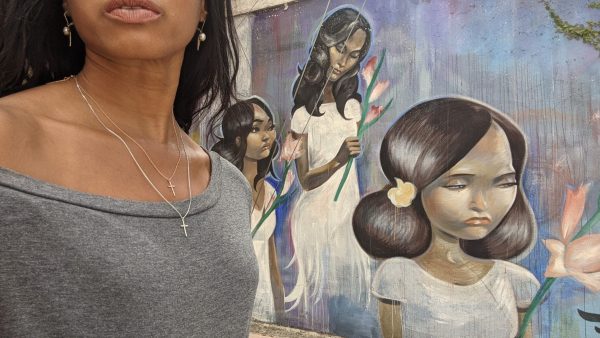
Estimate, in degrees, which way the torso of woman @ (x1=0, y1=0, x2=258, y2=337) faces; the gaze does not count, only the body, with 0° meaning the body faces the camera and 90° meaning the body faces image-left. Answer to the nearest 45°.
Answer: approximately 315°

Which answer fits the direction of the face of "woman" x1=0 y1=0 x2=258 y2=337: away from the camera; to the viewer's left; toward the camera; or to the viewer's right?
toward the camera
